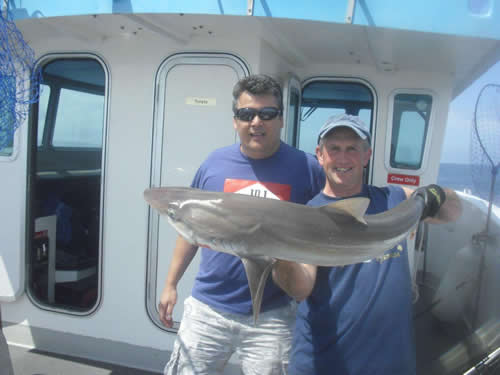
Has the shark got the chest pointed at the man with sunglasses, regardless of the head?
no

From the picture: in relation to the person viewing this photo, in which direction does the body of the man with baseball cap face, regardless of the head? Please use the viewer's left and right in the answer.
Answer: facing the viewer

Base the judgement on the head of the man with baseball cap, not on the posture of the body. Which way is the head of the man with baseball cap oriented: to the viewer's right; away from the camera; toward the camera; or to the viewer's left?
toward the camera

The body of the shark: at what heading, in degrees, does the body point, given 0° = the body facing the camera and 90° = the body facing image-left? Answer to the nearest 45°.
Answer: approximately 90°

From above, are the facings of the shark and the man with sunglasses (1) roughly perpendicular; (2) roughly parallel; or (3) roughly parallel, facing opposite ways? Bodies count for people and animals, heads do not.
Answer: roughly perpendicular

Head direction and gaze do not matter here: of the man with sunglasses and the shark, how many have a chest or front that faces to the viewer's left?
1

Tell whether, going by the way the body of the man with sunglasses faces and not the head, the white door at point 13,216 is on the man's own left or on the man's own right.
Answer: on the man's own right

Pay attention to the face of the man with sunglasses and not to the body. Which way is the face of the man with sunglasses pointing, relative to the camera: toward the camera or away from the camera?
toward the camera

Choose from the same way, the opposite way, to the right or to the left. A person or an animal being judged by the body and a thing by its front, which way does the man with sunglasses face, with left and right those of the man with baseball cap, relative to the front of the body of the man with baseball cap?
the same way

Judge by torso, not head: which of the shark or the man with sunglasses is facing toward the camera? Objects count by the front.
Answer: the man with sunglasses

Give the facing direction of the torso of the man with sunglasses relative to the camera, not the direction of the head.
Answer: toward the camera

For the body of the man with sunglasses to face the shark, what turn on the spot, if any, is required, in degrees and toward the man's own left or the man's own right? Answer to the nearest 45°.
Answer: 0° — they already face it

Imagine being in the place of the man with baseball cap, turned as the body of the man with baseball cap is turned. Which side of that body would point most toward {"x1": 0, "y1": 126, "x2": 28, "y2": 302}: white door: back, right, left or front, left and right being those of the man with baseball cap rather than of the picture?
right

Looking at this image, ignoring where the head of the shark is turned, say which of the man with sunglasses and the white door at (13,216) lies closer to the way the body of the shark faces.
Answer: the white door
